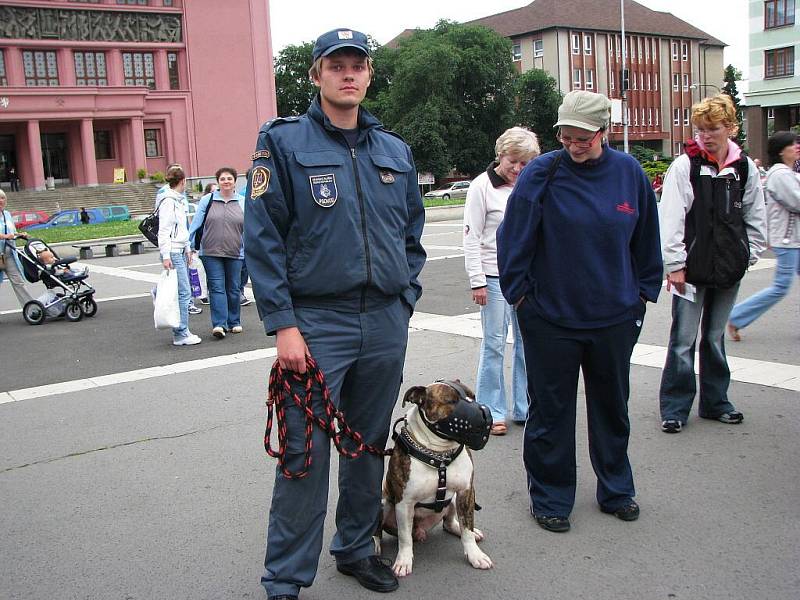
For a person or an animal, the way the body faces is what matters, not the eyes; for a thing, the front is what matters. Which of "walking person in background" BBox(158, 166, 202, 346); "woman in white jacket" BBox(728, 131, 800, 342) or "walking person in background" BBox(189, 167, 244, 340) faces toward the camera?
"walking person in background" BBox(189, 167, 244, 340)

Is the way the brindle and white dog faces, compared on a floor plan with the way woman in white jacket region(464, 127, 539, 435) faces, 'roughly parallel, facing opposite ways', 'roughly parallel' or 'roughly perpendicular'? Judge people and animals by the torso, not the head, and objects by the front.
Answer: roughly parallel

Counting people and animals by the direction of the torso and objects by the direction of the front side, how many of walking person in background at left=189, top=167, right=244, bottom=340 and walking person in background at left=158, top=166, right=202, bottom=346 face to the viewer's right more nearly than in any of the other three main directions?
1

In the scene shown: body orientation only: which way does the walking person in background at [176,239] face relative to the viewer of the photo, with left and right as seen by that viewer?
facing to the right of the viewer

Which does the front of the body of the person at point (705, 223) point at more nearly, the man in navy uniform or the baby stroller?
the man in navy uniform

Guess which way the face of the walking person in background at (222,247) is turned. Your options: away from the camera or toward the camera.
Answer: toward the camera

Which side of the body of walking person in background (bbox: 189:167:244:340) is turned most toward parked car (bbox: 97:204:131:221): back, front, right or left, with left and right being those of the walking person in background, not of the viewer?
back

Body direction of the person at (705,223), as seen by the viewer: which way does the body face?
toward the camera
